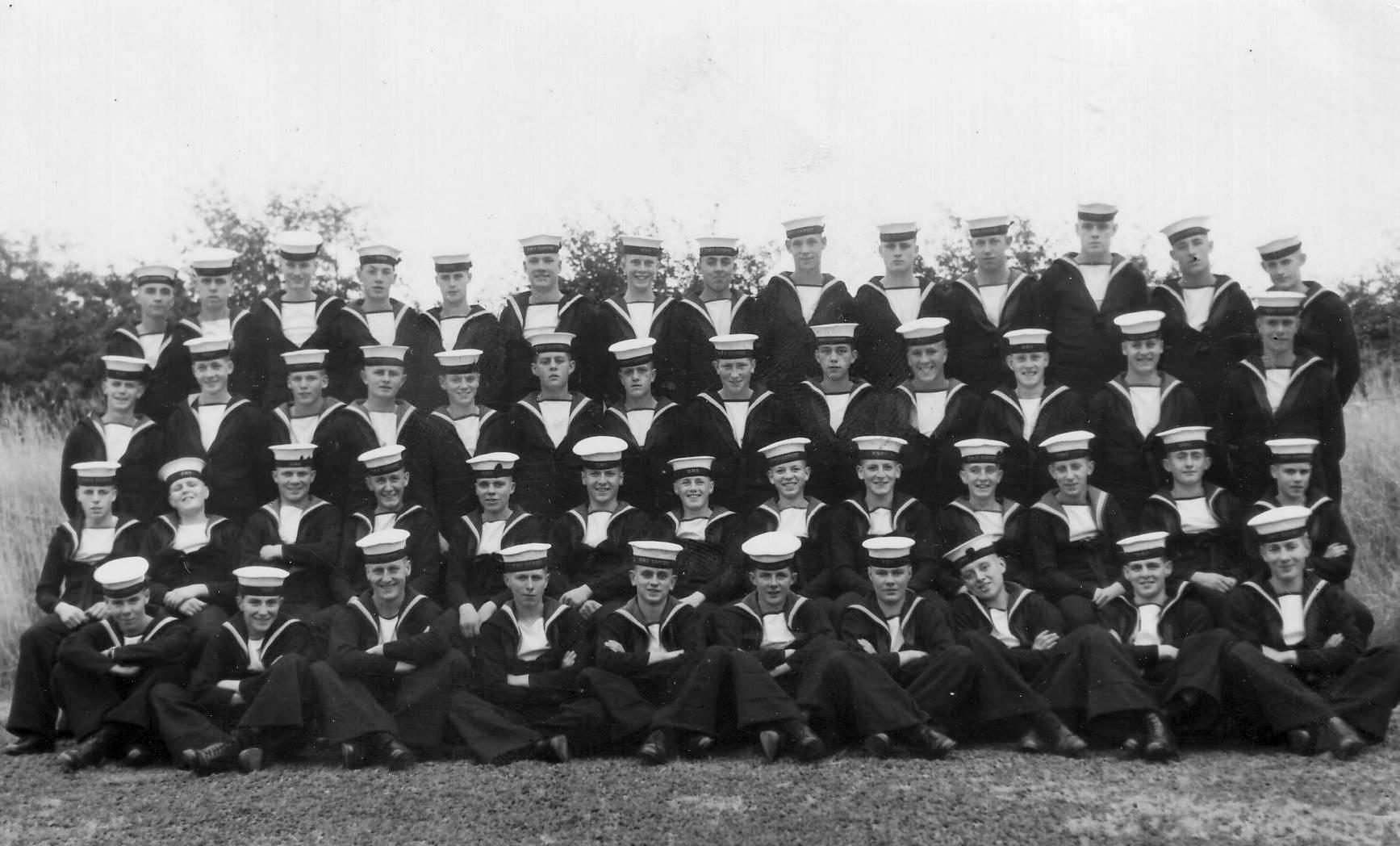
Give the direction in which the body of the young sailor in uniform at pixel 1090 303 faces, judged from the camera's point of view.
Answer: toward the camera

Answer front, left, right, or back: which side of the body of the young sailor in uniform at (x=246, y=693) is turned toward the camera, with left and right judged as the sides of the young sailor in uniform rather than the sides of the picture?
front

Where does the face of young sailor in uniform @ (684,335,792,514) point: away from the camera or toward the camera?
toward the camera

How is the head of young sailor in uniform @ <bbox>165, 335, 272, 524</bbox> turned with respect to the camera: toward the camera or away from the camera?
toward the camera

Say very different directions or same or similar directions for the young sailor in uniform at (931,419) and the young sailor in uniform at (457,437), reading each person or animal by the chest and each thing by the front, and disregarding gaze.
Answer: same or similar directions

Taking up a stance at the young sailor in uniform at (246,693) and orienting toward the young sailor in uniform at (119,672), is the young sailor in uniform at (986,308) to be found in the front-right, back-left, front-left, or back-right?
back-right

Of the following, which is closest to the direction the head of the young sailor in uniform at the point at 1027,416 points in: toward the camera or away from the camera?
toward the camera

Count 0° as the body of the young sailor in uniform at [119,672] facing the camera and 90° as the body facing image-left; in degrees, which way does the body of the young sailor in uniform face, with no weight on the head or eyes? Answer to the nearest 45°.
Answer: approximately 0°

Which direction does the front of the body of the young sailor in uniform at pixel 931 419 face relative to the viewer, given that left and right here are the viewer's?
facing the viewer

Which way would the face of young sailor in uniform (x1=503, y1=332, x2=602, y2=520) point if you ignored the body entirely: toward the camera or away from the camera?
toward the camera

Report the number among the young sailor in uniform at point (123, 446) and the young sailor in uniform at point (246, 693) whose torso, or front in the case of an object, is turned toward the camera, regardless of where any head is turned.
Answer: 2

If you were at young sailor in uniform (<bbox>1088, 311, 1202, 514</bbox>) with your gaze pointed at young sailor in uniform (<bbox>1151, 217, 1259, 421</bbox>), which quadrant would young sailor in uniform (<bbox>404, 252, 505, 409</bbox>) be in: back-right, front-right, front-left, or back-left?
back-left

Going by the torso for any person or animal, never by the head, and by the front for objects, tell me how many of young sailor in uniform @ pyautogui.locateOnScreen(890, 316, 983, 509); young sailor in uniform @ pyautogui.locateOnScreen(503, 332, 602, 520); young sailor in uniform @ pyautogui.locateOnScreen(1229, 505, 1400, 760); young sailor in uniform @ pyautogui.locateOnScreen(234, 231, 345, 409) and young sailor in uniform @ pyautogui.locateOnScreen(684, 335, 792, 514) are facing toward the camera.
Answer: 5

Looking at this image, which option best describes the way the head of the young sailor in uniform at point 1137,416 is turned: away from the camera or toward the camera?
toward the camera

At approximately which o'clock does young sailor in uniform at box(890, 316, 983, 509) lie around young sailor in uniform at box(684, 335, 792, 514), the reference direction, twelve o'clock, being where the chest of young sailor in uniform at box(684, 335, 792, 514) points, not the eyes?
young sailor in uniform at box(890, 316, 983, 509) is roughly at 9 o'clock from young sailor in uniform at box(684, 335, 792, 514).
